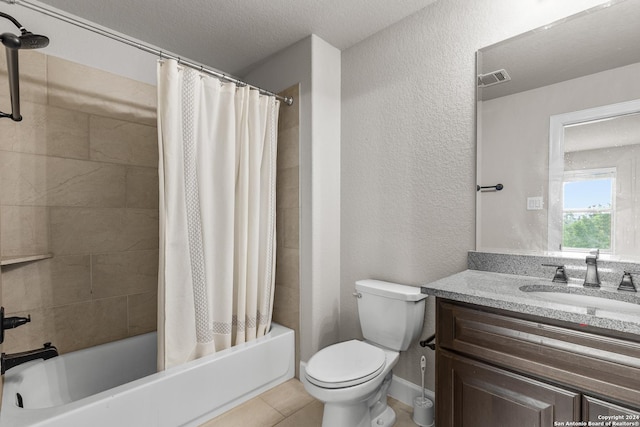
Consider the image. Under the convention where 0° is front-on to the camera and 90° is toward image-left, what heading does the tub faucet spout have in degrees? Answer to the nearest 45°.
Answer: approximately 225°

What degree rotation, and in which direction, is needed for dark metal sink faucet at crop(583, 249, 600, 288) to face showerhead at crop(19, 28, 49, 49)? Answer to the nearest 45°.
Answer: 0° — it already faces it

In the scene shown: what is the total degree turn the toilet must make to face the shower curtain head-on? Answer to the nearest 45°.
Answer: approximately 45° to its right

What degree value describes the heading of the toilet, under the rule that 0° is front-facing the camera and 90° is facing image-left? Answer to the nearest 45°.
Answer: approximately 45°

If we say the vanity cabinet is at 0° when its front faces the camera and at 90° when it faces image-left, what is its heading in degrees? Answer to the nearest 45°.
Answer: approximately 45°

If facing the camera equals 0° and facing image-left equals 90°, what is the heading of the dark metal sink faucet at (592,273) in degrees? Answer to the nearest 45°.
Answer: approximately 45°

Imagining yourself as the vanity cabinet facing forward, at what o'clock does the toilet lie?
The toilet is roughly at 2 o'clock from the vanity cabinet.

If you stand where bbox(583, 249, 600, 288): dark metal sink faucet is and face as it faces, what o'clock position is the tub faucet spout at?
The tub faucet spout is roughly at 12 o'clock from the dark metal sink faucet.
